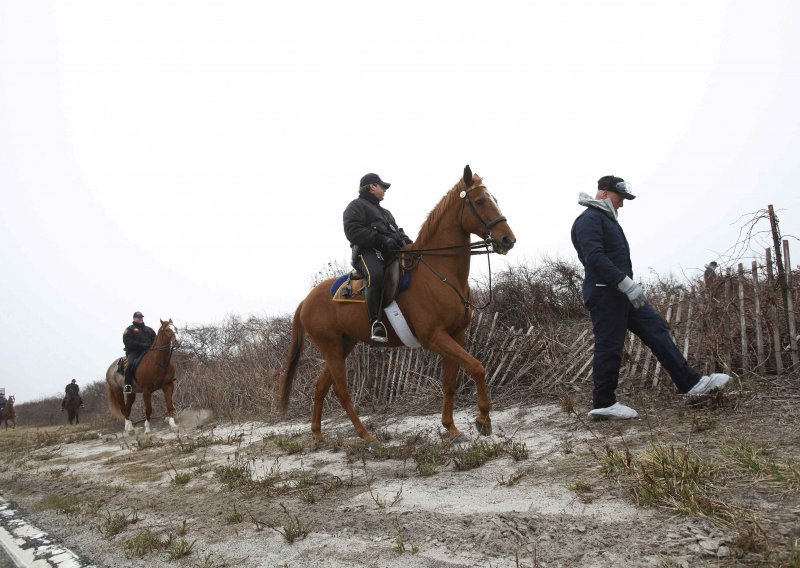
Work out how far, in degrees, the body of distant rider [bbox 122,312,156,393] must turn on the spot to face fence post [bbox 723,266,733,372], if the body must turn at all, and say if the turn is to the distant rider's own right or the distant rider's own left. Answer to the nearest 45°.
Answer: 0° — they already face it

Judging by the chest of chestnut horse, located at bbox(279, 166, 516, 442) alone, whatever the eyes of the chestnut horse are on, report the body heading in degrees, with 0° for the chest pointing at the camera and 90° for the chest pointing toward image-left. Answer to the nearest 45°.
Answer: approximately 270°

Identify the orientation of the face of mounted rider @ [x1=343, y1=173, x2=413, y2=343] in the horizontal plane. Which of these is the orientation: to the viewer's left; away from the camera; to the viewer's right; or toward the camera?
to the viewer's right

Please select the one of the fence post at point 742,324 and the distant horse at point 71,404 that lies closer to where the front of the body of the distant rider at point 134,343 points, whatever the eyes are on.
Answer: the fence post

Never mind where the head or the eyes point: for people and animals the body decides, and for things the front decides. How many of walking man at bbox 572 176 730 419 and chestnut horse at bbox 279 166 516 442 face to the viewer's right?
2

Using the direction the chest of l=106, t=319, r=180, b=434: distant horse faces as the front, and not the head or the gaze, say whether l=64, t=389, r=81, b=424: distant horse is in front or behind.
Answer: behind

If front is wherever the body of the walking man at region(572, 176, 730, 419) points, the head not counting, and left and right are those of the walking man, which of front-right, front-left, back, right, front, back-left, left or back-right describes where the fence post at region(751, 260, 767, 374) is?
front-left

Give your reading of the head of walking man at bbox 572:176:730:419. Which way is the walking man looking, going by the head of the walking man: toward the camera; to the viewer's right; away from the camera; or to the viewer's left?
to the viewer's right

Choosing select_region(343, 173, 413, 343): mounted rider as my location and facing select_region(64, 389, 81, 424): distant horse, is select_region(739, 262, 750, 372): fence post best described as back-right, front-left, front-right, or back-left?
back-right

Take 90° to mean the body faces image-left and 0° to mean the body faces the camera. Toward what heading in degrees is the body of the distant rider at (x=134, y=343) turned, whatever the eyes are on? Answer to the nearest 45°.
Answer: approximately 315°

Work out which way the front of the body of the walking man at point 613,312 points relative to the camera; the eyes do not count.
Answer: to the viewer's right

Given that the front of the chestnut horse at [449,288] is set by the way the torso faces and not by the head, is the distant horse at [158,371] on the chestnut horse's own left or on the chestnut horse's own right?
on the chestnut horse's own left
